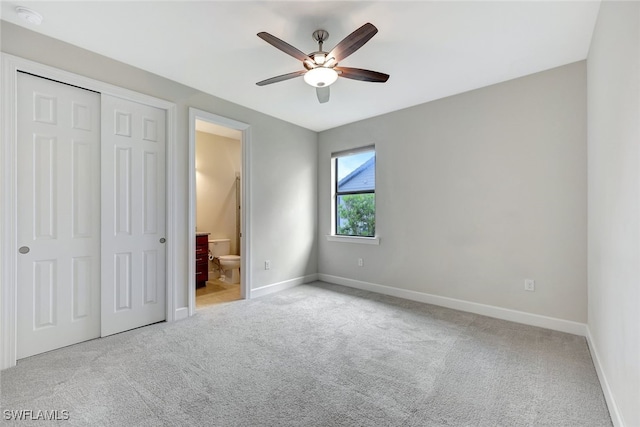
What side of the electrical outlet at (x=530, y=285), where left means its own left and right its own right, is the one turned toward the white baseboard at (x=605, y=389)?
front

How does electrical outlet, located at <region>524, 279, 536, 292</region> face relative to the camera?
toward the camera

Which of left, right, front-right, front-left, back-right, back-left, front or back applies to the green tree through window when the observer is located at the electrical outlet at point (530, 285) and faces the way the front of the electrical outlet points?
right

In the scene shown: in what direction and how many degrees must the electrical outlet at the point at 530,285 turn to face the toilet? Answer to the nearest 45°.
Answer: approximately 90° to its right

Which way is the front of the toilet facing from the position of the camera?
facing the viewer and to the right of the viewer

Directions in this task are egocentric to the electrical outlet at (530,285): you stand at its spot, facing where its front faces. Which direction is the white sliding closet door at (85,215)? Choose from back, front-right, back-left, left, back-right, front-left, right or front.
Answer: front-right

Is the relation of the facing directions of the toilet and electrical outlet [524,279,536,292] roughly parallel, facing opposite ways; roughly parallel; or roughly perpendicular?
roughly perpendicular

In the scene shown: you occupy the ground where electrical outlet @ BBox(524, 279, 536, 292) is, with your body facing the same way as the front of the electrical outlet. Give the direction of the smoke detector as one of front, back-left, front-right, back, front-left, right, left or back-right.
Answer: front-right

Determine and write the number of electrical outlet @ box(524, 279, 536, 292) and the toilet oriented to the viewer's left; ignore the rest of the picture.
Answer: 0
